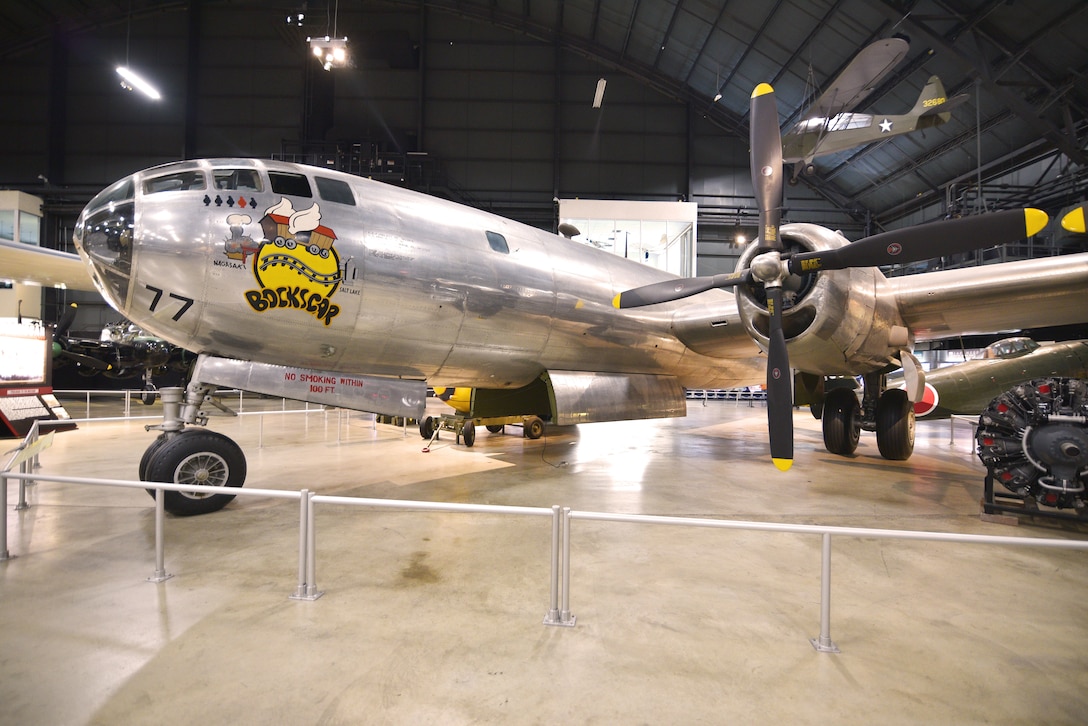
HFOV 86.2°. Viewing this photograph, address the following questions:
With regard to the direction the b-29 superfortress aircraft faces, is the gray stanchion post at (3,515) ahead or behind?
ahead

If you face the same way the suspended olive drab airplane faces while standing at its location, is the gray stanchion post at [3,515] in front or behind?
in front

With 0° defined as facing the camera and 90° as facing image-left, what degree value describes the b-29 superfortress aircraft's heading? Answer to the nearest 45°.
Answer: approximately 45°

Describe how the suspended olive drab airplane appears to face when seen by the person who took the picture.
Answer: facing the viewer and to the left of the viewer

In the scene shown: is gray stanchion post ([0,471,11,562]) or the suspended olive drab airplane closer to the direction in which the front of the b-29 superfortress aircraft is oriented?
the gray stanchion post

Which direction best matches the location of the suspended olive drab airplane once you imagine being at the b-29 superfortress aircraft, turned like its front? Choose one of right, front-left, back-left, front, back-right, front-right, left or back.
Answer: back

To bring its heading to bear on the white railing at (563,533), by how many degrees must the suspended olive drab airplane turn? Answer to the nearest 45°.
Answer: approximately 45° to its left

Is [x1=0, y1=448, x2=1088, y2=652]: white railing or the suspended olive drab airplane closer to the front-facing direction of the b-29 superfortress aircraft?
the white railing

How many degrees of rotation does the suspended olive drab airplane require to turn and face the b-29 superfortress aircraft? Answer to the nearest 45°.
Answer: approximately 45° to its left

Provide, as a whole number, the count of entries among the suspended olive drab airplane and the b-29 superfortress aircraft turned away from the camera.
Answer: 0
